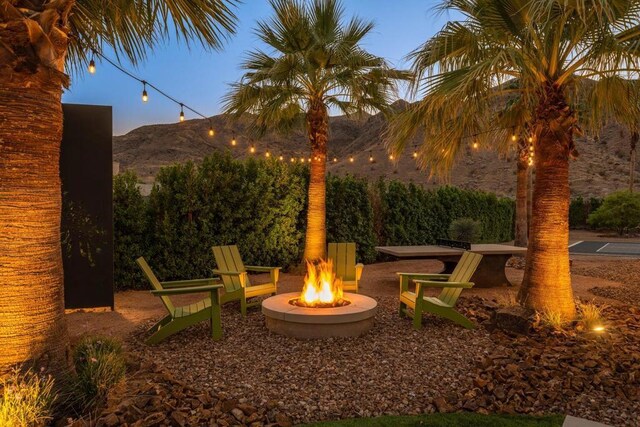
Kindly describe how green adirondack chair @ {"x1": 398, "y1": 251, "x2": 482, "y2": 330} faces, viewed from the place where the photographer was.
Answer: facing to the left of the viewer

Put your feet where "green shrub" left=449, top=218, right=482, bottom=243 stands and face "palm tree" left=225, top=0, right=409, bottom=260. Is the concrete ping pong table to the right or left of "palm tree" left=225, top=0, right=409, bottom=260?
left

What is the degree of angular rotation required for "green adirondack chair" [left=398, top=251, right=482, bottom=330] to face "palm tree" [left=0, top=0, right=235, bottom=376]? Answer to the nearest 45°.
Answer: approximately 45° to its left

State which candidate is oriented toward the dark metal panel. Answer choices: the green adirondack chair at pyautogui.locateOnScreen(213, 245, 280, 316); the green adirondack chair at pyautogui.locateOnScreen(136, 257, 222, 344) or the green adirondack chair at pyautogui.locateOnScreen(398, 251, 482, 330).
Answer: the green adirondack chair at pyautogui.locateOnScreen(398, 251, 482, 330)

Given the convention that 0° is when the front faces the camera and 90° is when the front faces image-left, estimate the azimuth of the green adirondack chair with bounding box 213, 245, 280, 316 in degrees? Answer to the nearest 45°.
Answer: approximately 315°

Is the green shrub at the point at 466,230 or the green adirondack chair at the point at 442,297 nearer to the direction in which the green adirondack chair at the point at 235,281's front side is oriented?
the green adirondack chair

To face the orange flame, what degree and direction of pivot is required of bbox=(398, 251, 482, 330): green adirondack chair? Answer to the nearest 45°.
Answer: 0° — it already faces it

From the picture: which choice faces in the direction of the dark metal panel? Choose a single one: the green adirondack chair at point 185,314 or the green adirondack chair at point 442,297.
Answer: the green adirondack chair at point 442,297

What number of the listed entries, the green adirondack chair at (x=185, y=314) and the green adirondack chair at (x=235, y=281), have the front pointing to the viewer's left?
0

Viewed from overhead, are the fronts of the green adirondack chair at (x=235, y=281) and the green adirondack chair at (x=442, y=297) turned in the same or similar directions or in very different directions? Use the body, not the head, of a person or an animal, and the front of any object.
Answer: very different directions

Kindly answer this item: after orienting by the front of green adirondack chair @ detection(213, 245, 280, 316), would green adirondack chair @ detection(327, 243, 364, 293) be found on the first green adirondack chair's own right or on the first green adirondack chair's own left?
on the first green adirondack chair's own left

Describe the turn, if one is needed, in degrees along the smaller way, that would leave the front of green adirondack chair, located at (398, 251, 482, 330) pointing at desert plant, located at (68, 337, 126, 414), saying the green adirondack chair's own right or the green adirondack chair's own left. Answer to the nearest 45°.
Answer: approximately 45° to the green adirondack chair's own left

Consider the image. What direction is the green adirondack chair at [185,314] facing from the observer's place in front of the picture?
facing to the right of the viewer

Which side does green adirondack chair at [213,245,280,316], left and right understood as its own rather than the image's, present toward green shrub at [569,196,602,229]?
left

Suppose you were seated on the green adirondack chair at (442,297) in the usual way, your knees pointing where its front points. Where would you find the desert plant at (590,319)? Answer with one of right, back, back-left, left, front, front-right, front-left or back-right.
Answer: back

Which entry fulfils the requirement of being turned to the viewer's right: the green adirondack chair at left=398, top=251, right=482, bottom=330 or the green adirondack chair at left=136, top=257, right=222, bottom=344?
the green adirondack chair at left=136, top=257, right=222, bottom=344
